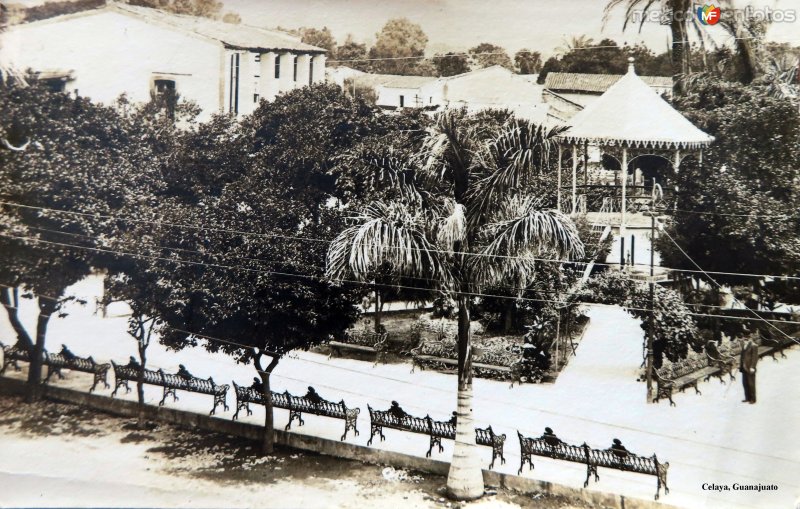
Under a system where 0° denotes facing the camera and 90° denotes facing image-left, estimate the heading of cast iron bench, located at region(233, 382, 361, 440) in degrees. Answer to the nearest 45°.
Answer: approximately 225°

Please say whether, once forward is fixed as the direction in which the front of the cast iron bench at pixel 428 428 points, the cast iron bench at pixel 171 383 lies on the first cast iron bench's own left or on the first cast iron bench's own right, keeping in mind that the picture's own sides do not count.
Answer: on the first cast iron bench's own left

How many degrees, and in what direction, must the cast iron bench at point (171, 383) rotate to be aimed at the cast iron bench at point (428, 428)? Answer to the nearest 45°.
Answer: approximately 90° to its right

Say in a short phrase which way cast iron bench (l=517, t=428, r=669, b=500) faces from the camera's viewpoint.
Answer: facing away from the viewer and to the right of the viewer

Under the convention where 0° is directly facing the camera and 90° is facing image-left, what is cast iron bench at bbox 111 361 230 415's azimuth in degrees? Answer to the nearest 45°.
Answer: approximately 225°

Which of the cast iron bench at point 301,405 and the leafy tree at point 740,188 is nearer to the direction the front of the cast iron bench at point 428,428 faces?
the leafy tree

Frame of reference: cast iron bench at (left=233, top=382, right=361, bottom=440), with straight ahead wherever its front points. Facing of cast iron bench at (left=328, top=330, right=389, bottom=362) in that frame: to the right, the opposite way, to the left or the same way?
the opposite way

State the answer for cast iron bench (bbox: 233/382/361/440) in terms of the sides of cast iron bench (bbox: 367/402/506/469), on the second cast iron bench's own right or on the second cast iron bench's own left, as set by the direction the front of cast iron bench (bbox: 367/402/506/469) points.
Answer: on the second cast iron bench's own left
